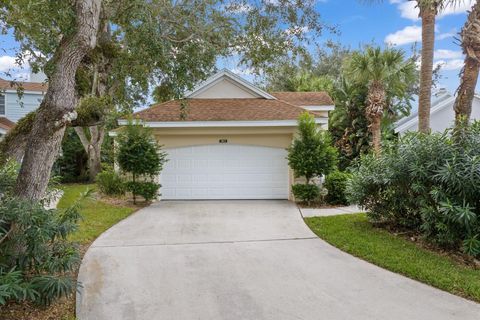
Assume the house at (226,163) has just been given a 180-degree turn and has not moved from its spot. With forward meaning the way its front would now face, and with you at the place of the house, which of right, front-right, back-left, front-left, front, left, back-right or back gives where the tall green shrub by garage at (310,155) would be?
back-right

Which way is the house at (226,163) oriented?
toward the camera

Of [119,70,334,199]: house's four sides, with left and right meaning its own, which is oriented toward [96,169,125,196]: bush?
right

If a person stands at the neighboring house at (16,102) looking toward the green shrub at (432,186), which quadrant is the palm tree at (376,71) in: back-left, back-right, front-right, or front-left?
front-left

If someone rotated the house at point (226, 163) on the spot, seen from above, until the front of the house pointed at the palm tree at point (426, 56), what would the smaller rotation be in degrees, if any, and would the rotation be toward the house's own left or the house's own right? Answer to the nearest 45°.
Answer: approximately 45° to the house's own left

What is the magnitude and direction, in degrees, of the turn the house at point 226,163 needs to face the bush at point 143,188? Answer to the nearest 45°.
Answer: approximately 45° to its right

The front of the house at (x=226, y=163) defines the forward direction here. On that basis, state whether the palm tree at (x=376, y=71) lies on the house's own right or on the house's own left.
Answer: on the house's own left

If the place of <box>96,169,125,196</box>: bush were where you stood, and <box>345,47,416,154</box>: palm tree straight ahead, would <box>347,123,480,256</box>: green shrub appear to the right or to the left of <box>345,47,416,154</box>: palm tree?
right

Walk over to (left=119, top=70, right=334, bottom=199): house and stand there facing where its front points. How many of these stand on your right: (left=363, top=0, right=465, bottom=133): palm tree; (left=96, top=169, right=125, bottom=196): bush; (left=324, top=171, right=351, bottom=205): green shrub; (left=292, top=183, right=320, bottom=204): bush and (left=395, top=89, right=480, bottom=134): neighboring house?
1

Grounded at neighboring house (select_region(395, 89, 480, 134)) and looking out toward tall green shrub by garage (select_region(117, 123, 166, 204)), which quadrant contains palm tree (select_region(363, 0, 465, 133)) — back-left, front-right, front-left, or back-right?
front-left

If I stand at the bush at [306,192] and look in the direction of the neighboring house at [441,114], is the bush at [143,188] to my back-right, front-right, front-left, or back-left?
back-left

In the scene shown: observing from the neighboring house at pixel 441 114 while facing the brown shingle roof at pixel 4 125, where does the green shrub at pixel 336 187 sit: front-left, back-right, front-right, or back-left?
front-left

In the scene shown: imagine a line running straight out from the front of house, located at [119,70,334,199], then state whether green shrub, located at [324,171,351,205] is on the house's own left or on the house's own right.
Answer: on the house's own left

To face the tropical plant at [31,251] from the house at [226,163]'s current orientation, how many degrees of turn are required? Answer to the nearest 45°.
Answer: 0° — it already faces it

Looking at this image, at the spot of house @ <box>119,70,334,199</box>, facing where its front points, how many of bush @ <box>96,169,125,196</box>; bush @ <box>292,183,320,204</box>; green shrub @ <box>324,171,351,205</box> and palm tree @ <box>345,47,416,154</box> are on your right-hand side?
1

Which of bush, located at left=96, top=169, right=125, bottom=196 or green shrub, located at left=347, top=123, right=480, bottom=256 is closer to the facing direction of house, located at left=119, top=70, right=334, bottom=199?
the green shrub
